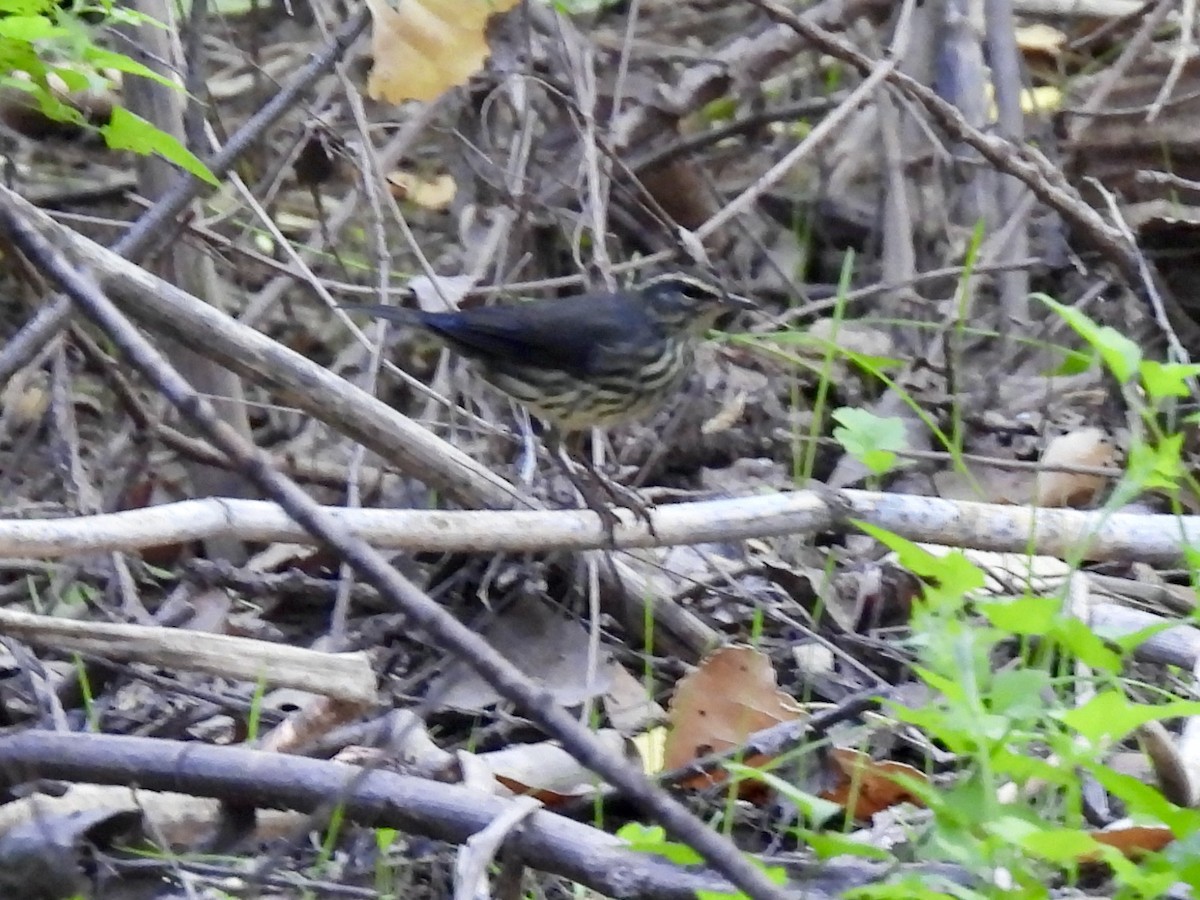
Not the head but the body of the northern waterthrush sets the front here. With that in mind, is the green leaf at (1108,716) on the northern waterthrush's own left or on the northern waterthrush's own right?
on the northern waterthrush's own right

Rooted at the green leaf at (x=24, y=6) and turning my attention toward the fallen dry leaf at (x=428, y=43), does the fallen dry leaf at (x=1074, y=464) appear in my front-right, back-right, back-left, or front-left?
front-right

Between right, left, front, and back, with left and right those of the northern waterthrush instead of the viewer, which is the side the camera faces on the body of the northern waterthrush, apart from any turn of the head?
right

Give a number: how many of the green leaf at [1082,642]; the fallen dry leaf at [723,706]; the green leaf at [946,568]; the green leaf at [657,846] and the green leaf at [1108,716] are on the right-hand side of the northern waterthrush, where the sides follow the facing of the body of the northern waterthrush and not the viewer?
5

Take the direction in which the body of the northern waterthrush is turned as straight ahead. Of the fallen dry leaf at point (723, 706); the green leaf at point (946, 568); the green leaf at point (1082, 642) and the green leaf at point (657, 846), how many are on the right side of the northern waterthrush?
4

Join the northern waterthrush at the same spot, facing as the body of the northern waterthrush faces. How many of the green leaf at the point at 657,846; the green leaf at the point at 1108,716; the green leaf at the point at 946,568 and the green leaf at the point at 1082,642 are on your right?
4

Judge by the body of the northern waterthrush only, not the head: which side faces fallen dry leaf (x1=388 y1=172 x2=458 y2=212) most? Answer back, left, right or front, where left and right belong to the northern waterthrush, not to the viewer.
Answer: left

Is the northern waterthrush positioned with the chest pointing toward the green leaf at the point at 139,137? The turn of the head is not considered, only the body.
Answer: no

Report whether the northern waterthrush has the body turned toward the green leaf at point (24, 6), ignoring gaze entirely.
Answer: no

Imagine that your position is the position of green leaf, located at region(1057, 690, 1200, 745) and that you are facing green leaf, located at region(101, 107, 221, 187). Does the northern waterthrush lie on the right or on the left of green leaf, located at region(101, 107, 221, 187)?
right

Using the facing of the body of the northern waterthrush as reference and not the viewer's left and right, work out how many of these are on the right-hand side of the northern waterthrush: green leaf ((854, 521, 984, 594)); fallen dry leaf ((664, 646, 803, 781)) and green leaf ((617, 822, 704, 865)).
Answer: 3

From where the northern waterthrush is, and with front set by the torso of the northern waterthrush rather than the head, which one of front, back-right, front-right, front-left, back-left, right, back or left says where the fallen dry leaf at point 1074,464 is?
front

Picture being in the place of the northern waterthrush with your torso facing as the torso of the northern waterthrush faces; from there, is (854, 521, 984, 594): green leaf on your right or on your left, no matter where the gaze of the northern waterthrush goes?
on your right

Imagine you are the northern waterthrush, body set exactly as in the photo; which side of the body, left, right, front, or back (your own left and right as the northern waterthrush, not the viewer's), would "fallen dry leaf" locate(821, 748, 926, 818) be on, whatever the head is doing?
right
